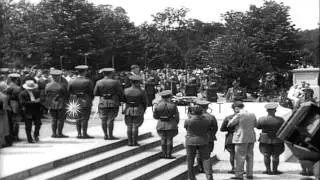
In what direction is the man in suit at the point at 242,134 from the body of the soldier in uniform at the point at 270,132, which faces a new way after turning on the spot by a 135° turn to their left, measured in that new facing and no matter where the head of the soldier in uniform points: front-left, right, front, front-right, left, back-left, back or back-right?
front

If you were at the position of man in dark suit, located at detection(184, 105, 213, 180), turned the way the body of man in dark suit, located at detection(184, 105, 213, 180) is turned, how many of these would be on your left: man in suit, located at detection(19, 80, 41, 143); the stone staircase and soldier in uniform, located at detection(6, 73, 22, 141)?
3

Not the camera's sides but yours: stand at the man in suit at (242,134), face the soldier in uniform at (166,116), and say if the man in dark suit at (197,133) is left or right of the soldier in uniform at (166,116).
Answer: left

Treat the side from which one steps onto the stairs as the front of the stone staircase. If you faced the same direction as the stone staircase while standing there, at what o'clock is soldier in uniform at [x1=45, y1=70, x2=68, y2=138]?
The soldier in uniform is roughly at 6 o'clock from the stone staircase.

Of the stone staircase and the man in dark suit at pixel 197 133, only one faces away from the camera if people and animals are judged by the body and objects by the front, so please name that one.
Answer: the man in dark suit

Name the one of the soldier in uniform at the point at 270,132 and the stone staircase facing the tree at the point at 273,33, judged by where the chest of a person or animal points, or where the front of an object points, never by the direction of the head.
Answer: the soldier in uniform

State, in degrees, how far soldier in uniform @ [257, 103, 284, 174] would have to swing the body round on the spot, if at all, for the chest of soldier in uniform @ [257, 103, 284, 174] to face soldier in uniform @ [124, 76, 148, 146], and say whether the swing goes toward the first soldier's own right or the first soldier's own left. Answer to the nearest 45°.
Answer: approximately 90° to the first soldier's own left

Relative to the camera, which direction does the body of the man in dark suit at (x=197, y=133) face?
away from the camera

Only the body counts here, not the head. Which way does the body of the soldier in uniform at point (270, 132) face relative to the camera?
away from the camera
